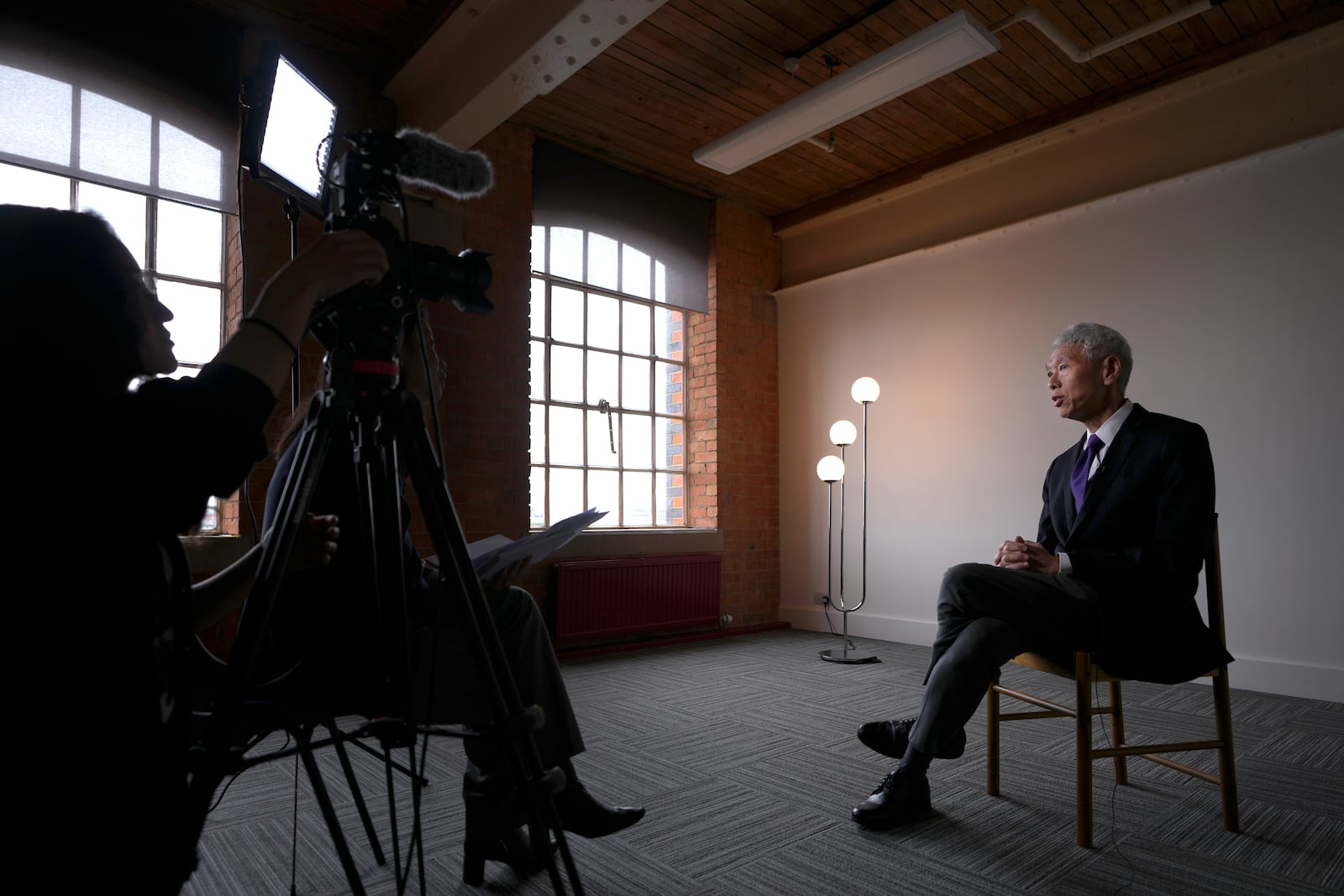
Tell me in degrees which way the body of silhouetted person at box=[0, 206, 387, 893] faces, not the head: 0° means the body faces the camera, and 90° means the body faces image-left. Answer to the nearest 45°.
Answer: approximately 270°

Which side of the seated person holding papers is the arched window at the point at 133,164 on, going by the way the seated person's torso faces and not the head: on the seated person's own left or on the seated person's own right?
on the seated person's own left

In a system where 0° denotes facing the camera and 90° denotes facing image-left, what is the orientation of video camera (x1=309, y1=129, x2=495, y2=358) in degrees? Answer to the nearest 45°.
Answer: approximately 270°

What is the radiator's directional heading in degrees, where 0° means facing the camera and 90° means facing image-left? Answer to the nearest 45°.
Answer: approximately 315°

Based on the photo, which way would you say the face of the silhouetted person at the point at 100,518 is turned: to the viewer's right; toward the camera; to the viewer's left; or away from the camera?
to the viewer's right

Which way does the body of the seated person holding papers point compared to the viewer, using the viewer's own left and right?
facing to the right of the viewer

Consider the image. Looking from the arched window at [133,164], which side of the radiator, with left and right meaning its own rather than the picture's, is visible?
right
